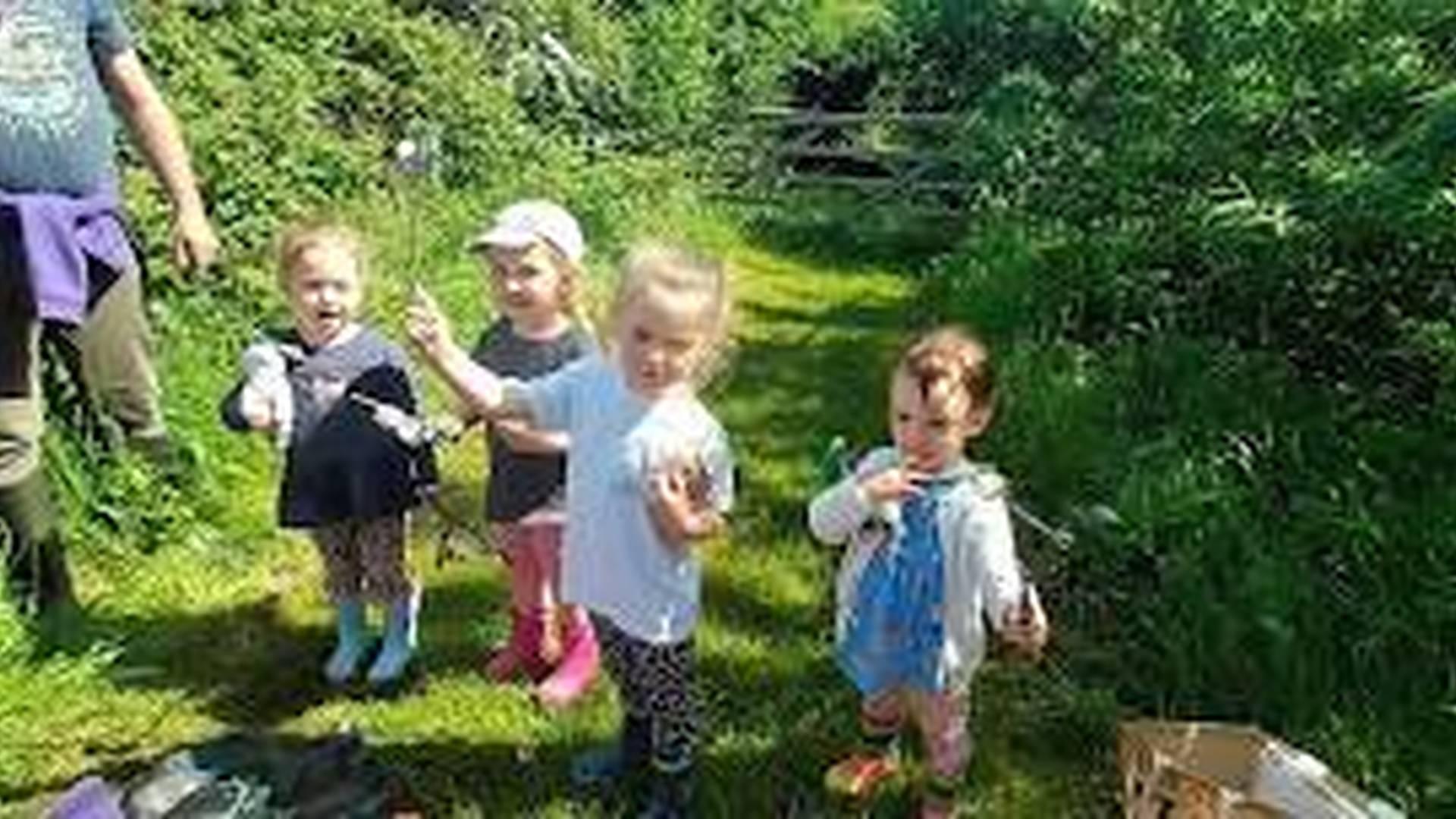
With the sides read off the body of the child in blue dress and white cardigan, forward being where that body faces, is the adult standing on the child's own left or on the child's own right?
on the child's own right

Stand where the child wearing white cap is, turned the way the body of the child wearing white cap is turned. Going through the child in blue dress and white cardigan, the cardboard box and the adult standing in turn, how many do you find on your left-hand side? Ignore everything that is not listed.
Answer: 2

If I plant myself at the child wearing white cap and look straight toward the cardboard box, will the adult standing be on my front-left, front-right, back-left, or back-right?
back-right

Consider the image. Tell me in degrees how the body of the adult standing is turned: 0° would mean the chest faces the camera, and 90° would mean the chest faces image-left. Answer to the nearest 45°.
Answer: approximately 0°

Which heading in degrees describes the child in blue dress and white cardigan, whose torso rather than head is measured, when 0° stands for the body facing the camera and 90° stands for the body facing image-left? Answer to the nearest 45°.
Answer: approximately 45°

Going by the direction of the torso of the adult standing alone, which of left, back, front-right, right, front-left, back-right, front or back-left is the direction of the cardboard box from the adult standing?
front-left

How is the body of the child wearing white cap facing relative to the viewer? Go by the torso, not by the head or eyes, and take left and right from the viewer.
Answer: facing the viewer and to the left of the viewer

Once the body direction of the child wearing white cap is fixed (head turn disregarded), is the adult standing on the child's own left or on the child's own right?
on the child's own right

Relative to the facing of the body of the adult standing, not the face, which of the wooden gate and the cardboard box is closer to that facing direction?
the cardboard box
